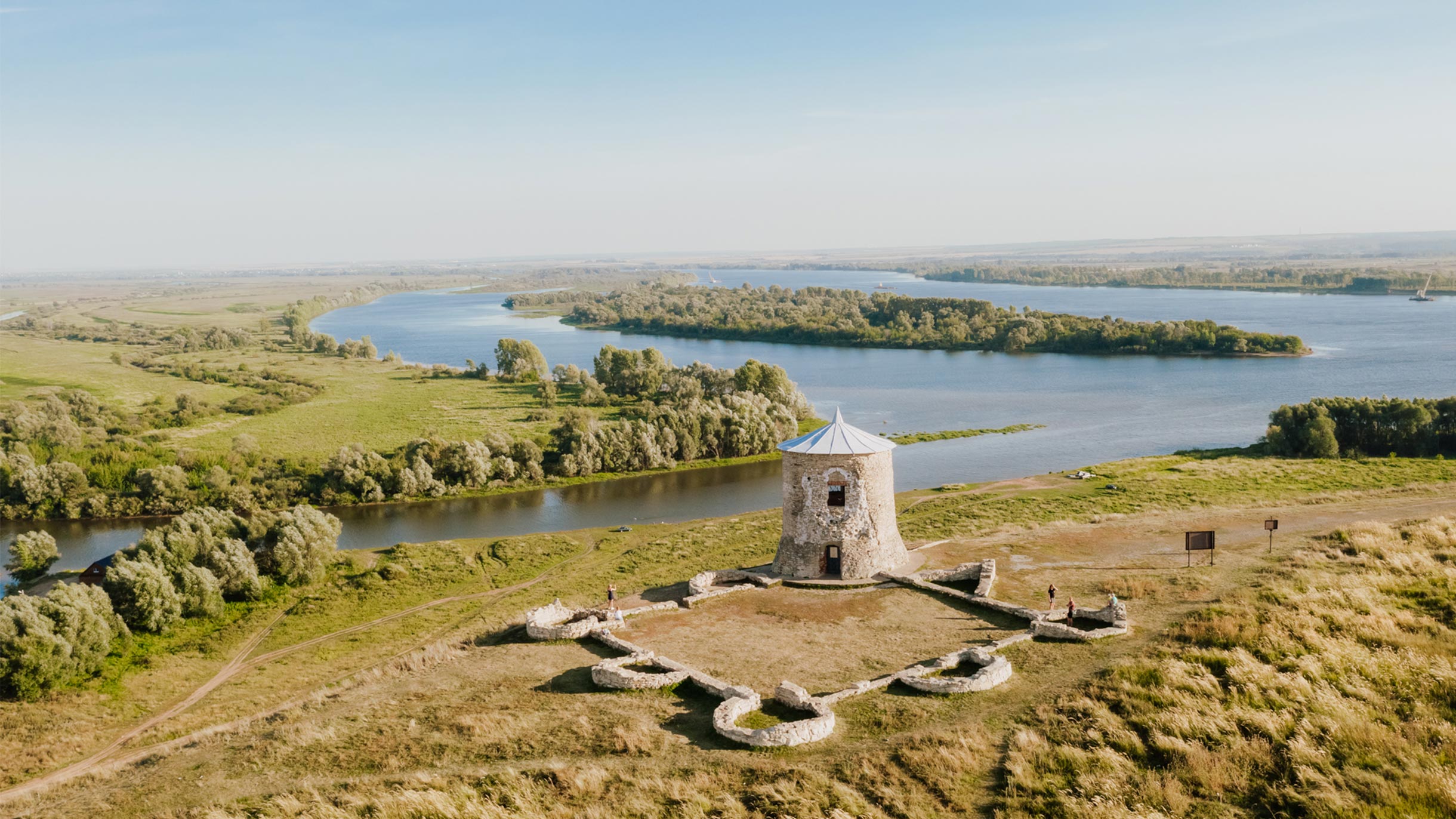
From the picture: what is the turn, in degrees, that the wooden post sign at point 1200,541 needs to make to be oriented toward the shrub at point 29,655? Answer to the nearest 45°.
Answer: approximately 45° to its right

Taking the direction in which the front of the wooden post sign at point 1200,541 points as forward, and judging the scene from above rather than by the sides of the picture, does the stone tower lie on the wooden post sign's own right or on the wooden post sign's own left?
on the wooden post sign's own right

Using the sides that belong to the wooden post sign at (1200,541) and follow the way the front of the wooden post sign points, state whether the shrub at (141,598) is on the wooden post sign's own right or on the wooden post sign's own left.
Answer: on the wooden post sign's own right

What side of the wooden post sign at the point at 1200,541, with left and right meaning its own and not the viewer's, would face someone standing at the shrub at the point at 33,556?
right
